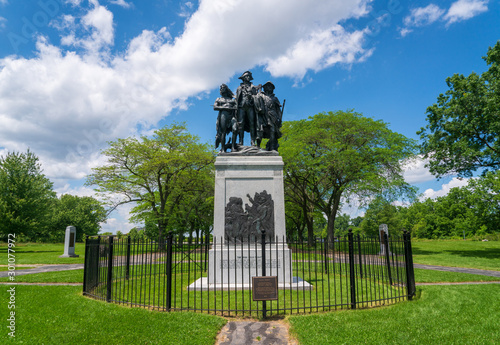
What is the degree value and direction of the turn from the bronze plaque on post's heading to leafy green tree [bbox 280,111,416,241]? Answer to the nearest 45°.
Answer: approximately 180°

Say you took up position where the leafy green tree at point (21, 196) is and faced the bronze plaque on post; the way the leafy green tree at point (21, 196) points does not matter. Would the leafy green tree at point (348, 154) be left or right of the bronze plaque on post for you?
left

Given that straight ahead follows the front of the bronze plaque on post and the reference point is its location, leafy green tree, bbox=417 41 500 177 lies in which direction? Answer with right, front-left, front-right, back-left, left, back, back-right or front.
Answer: back-left

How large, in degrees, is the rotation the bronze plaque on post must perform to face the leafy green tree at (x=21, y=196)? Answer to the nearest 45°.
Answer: approximately 135° to its right

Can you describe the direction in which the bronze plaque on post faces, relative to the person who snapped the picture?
facing the viewer

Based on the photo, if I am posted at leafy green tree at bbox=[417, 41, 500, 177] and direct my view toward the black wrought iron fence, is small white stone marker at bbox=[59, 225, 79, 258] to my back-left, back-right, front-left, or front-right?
front-right

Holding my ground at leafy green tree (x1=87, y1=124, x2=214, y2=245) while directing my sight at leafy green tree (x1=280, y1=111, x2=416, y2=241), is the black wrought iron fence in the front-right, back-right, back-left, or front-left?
front-right
